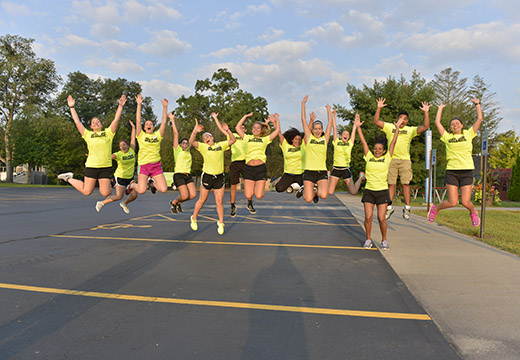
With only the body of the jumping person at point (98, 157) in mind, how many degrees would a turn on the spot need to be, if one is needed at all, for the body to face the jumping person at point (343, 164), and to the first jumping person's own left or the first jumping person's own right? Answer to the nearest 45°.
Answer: approximately 90° to the first jumping person's own left

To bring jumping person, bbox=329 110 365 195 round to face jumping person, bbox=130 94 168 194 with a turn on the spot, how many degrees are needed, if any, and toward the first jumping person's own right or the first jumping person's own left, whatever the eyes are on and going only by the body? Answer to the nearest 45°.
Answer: approximately 90° to the first jumping person's own right

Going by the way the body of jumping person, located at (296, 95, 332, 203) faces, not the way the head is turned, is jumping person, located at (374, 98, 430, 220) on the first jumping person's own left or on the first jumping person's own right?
on the first jumping person's own left

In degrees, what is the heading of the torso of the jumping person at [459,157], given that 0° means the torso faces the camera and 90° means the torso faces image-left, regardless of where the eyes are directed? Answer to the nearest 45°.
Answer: approximately 0°

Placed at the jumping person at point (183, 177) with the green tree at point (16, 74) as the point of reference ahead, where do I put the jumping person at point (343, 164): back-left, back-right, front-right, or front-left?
back-right

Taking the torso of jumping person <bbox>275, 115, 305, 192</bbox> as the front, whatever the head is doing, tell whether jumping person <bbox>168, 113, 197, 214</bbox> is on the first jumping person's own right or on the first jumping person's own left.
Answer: on the first jumping person's own right

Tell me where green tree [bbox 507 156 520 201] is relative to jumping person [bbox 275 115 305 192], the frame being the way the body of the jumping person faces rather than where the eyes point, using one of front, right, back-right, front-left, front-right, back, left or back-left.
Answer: back-left

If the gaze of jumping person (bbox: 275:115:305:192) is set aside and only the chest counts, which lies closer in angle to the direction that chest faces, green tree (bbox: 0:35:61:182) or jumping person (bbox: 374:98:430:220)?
the jumping person

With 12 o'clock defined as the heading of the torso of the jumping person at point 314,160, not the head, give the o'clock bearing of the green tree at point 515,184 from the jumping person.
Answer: The green tree is roughly at 7 o'clock from the jumping person.
